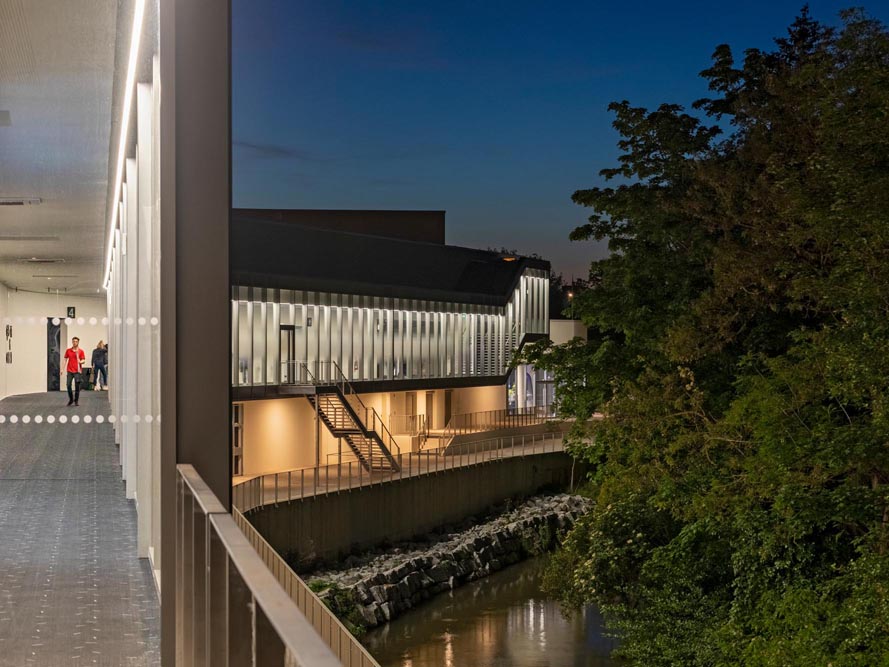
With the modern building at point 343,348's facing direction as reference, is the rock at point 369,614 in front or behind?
in front

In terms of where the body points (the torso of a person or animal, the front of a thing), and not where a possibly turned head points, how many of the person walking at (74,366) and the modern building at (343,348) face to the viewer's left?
0

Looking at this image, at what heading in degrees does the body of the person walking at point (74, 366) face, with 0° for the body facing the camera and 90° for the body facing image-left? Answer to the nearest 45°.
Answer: approximately 0°

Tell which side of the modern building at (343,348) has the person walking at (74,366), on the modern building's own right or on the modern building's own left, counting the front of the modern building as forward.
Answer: on the modern building's own right

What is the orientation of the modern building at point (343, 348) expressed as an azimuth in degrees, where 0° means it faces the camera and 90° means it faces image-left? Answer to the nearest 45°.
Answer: approximately 315°

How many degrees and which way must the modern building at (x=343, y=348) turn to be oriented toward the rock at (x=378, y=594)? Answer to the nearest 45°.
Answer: approximately 45° to its right
